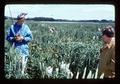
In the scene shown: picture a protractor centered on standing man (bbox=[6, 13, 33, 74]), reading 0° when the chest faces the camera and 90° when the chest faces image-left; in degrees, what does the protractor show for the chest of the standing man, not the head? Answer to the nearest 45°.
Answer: approximately 0°
